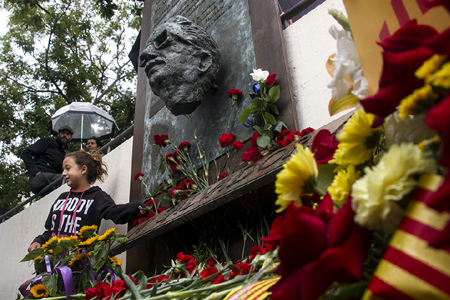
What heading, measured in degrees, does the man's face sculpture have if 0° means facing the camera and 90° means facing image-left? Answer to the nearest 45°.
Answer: approximately 90°

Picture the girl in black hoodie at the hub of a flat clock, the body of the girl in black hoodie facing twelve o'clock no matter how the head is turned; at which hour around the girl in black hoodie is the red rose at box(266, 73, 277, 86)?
The red rose is roughly at 9 o'clock from the girl in black hoodie.

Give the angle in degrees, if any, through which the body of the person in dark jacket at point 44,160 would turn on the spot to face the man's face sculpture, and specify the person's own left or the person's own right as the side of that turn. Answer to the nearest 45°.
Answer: approximately 45° to the person's own right

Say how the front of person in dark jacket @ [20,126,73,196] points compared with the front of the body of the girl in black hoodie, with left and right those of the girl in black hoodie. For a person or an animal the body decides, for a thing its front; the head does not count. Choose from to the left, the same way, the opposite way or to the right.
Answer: to the left

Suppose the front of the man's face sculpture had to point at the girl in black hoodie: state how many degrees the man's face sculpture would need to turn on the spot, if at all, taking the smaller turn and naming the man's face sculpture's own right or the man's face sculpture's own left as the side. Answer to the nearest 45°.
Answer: approximately 45° to the man's face sculpture's own right

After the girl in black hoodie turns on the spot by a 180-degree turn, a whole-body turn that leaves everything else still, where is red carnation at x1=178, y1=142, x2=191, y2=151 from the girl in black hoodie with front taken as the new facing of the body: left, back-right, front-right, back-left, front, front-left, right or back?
right

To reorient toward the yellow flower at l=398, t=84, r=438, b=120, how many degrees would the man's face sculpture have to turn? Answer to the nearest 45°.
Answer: approximately 90° to its left

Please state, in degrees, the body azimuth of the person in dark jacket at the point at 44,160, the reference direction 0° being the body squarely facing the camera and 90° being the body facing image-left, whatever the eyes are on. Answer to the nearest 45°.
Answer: approximately 315°
